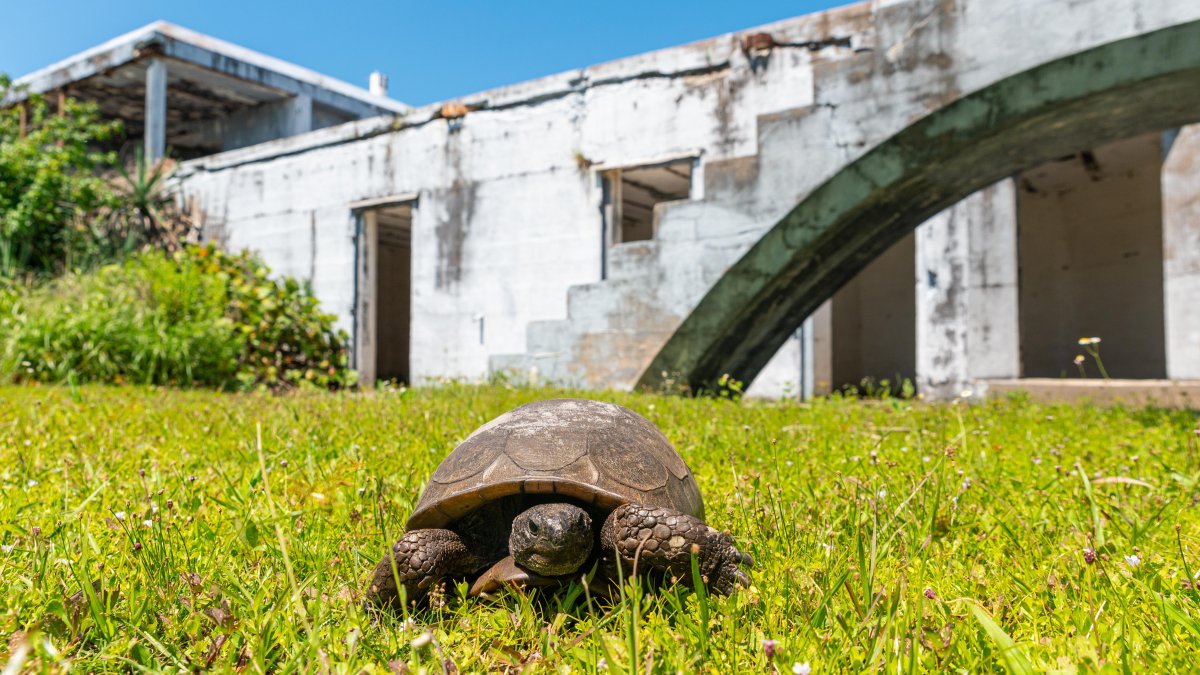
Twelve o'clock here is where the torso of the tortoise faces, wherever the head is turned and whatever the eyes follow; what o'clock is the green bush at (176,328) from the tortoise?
The green bush is roughly at 5 o'clock from the tortoise.

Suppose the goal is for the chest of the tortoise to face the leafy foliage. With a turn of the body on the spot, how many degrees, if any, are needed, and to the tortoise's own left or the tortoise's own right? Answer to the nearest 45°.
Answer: approximately 135° to the tortoise's own right

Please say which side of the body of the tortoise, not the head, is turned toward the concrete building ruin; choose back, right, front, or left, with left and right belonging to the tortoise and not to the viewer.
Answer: back

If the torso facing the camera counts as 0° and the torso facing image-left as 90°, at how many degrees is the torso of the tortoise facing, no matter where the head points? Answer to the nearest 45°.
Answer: approximately 0°
